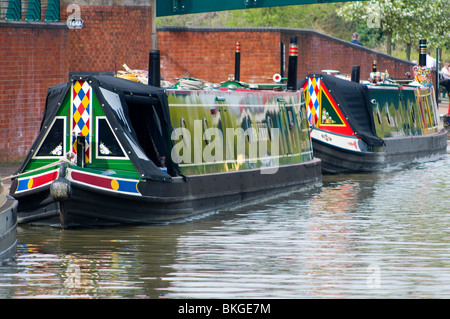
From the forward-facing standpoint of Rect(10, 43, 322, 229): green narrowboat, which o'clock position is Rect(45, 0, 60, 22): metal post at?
The metal post is roughly at 4 o'clock from the green narrowboat.

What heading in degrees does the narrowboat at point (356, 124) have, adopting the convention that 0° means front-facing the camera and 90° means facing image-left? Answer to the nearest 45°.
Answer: approximately 45°

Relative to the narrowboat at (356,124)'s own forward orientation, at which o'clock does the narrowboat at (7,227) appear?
the narrowboat at (7,227) is roughly at 11 o'clock from the narrowboat at (356,124).

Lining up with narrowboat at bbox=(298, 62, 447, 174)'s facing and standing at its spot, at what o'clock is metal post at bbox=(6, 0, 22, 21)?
The metal post is roughly at 1 o'clock from the narrowboat.

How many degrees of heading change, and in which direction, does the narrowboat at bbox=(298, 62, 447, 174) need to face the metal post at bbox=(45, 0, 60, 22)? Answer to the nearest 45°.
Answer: approximately 45° to its right

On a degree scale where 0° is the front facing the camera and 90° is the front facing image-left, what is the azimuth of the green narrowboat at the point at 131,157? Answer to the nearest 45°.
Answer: approximately 45°

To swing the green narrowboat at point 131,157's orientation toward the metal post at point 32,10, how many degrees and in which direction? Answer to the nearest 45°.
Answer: approximately 135° to its right
